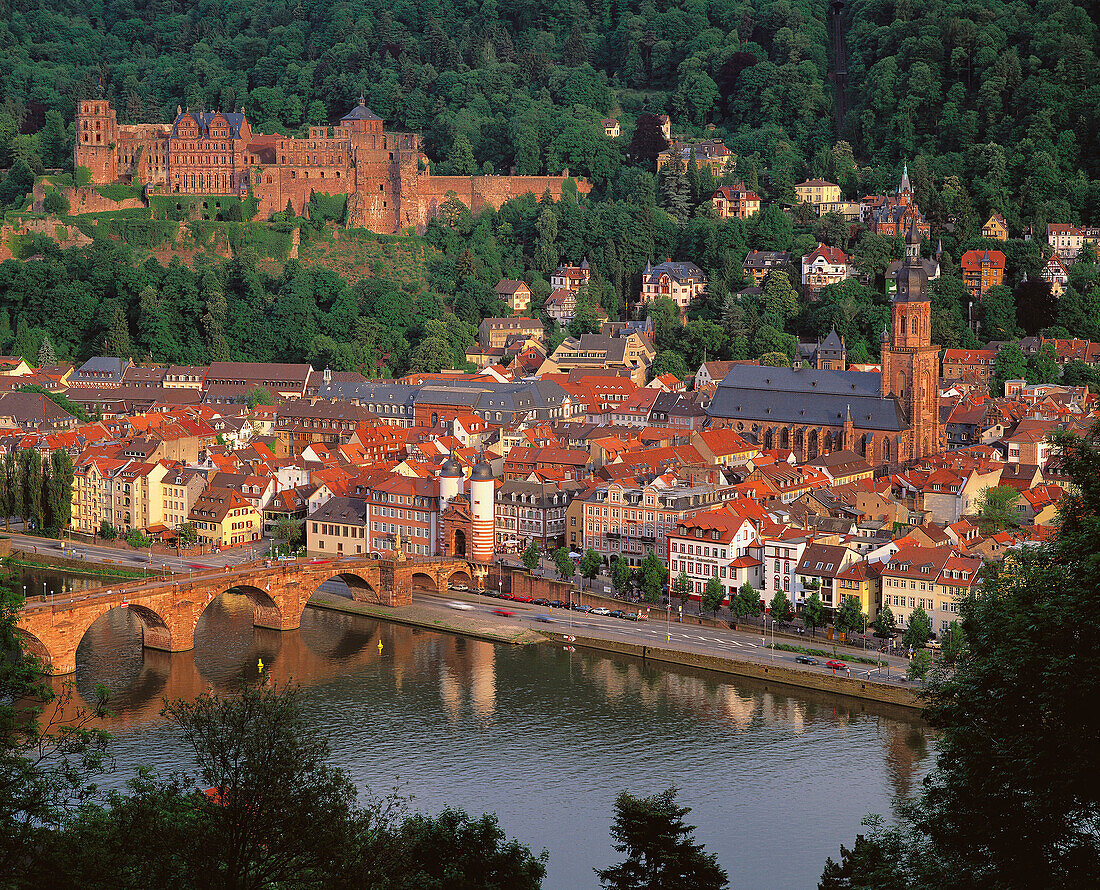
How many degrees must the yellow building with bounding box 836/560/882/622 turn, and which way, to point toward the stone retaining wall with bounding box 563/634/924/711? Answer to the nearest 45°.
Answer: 0° — it already faces it

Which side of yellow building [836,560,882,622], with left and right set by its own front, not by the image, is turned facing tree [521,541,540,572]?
right

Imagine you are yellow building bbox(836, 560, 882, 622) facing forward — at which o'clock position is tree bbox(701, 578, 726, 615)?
The tree is roughly at 2 o'clock from the yellow building.

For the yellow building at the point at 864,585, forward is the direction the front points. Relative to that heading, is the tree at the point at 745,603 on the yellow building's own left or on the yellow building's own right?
on the yellow building's own right

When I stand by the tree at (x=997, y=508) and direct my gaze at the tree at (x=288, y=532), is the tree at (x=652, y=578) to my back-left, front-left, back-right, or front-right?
front-left

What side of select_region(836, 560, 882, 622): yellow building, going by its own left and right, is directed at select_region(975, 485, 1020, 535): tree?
back

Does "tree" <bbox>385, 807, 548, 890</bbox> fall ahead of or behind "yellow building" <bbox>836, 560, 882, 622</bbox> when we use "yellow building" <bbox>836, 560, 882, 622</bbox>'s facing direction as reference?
ahead

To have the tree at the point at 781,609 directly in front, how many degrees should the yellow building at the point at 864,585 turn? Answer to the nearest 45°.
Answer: approximately 45° to its right

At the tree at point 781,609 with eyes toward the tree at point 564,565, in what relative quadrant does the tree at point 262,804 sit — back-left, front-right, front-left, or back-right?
back-left

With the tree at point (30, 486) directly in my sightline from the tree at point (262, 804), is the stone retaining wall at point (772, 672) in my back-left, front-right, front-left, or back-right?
front-right

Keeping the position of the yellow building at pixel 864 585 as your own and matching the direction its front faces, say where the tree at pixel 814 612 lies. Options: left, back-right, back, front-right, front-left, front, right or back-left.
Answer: front

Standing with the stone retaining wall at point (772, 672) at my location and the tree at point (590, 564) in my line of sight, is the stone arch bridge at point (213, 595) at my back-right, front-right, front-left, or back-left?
front-left

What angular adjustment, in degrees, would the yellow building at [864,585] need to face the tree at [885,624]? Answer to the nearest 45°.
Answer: approximately 45° to its left

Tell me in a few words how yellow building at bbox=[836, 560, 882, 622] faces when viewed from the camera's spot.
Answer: facing the viewer and to the left of the viewer
